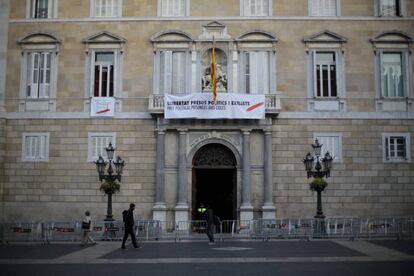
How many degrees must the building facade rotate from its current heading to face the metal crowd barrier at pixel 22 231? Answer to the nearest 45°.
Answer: approximately 45° to its right

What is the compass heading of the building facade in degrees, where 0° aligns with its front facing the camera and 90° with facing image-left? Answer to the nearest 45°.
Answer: approximately 0°

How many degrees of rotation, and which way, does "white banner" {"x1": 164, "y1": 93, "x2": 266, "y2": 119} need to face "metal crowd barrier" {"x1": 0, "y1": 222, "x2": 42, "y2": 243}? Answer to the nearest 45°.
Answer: approximately 45° to its right

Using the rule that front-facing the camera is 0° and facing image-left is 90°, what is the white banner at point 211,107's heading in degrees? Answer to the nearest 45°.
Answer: approximately 0°
